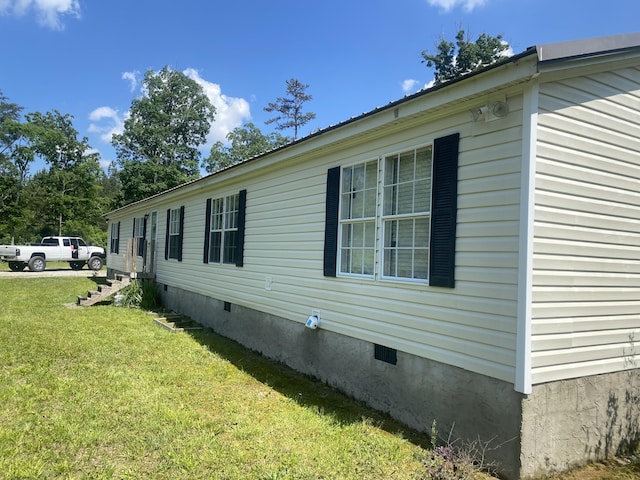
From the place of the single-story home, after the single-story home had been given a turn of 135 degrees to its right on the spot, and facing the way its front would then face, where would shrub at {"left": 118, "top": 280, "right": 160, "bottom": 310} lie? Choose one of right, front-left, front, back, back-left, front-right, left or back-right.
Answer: front-left

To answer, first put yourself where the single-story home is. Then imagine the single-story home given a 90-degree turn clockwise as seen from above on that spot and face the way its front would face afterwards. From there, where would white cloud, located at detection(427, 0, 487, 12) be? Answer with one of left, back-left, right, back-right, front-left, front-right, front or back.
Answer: front-right

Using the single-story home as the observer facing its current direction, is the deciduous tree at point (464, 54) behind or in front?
behind

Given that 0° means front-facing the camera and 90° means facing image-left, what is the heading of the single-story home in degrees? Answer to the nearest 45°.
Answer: approximately 45°

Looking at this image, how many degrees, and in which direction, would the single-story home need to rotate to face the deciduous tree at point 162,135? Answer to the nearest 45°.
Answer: approximately 90° to its right
